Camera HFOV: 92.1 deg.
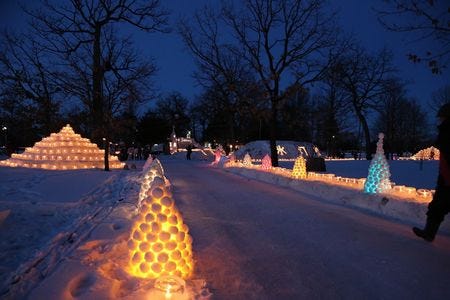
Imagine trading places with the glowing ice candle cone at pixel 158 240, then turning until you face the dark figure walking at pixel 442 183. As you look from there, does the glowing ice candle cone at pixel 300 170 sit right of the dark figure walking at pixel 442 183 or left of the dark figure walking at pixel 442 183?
left

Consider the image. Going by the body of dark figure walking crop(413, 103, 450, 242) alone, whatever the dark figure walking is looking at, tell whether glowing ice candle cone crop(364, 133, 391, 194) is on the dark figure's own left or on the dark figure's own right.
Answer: on the dark figure's own right

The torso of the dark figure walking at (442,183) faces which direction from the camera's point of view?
to the viewer's left

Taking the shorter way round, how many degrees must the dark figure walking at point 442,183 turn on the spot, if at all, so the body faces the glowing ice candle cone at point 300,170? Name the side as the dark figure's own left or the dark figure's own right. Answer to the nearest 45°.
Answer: approximately 45° to the dark figure's own right

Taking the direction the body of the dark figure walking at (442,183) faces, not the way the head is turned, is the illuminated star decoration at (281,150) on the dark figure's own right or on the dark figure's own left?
on the dark figure's own right

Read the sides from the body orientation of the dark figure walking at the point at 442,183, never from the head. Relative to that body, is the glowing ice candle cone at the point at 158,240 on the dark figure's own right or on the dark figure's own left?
on the dark figure's own left

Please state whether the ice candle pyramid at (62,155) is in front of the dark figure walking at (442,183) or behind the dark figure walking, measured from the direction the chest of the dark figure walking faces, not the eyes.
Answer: in front
